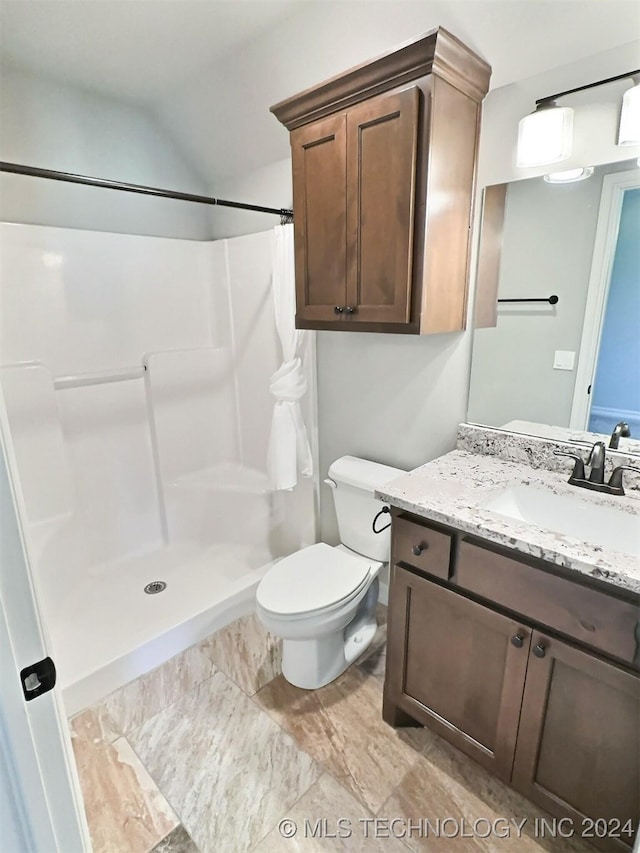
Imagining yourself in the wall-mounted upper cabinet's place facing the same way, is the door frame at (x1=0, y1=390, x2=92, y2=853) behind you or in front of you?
in front

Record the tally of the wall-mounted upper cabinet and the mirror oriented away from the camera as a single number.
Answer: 0

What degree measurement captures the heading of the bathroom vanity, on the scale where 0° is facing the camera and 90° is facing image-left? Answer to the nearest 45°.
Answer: approximately 45°

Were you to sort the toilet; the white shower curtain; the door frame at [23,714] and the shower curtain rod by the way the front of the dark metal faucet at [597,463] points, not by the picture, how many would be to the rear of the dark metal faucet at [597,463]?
0

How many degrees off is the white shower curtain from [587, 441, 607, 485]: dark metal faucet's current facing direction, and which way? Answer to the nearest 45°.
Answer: approximately 45° to its right

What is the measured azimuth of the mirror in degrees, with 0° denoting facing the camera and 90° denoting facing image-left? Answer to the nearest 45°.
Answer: approximately 45°

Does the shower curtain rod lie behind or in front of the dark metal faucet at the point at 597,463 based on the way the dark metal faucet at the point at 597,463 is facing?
in front

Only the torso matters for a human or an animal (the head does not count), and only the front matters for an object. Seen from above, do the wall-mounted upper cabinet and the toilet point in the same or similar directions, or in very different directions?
same or similar directions

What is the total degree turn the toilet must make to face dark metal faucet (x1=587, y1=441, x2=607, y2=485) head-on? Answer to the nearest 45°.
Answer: approximately 135° to its left

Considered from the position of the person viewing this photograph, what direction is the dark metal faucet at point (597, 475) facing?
facing the viewer and to the left of the viewer

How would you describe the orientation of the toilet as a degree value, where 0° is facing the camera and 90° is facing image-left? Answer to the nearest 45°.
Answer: approximately 45°

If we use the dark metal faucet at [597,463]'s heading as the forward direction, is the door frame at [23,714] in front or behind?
in front

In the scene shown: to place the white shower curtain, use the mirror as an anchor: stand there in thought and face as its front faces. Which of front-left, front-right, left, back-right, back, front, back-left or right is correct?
front-right
